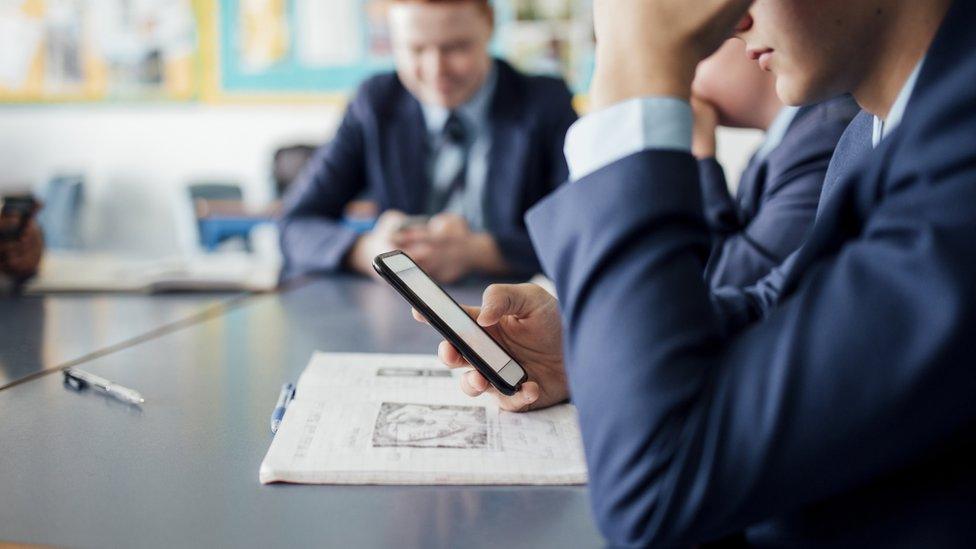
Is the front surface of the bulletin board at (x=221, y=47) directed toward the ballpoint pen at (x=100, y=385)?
yes

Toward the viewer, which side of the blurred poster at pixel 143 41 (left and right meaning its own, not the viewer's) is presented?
front

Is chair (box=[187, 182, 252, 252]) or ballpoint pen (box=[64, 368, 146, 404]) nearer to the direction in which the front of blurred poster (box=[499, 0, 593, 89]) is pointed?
the ballpoint pen

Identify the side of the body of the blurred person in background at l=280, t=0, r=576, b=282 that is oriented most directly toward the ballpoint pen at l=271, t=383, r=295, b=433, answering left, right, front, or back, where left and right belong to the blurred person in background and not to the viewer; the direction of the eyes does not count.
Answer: front

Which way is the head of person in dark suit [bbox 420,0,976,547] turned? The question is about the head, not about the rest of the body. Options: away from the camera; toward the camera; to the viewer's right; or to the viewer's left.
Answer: to the viewer's left

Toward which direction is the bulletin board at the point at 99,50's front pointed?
toward the camera

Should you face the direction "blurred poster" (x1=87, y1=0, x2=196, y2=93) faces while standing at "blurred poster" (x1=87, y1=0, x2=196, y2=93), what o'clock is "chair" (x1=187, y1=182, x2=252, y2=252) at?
The chair is roughly at 12 o'clock from the blurred poster.

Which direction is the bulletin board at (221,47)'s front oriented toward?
toward the camera

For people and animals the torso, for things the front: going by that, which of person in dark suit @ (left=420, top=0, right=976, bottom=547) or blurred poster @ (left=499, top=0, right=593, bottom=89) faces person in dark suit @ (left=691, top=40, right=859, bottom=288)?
the blurred poster

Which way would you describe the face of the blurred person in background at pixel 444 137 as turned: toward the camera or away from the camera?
toward the camera

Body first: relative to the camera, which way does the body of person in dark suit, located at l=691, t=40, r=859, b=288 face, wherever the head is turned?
to the viewer's left

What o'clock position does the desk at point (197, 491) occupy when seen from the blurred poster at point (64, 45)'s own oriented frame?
The desk is roughly at 12 o'clock from the blurred poster.

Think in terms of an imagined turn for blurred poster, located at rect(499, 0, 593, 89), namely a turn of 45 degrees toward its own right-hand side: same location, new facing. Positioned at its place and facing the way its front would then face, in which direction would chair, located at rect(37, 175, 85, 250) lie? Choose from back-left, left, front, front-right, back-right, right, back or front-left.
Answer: front-right

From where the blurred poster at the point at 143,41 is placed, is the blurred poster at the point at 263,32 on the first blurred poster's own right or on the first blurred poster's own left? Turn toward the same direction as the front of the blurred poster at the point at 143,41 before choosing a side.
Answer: on the first blurred poster's own left

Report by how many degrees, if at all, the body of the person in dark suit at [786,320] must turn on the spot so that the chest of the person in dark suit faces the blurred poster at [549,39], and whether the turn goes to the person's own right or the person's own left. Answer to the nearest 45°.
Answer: approximately 90° to the person's own right

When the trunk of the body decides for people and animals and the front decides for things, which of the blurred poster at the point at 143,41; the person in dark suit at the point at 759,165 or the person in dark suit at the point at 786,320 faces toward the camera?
the blurred poster

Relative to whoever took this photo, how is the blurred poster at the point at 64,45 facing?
facing the viewer
